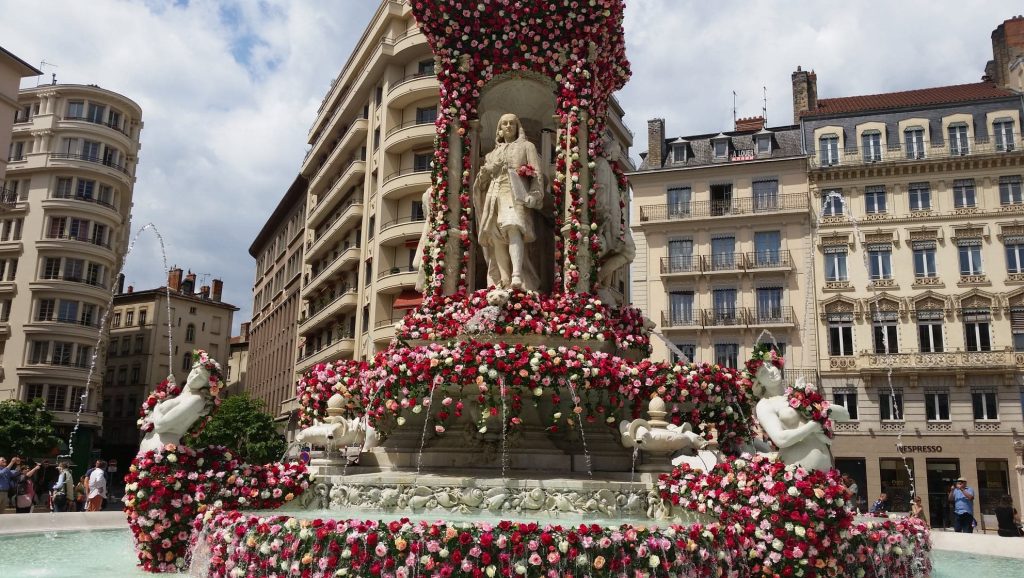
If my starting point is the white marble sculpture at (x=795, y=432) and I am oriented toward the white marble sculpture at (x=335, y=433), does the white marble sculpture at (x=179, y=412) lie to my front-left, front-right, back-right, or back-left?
front-left

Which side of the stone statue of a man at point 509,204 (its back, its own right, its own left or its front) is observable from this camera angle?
front

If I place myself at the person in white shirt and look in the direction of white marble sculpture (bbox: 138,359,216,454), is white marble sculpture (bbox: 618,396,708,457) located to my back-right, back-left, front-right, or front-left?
front-left

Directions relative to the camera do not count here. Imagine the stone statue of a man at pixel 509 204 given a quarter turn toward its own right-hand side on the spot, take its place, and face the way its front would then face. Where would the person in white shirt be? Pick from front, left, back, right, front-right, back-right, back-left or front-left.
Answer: front-right

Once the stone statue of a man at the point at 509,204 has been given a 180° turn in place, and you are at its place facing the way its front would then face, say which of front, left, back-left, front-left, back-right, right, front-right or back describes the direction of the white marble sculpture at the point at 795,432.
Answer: back-right

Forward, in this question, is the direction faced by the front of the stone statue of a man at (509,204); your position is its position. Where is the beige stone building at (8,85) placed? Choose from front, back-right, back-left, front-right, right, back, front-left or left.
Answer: back-right

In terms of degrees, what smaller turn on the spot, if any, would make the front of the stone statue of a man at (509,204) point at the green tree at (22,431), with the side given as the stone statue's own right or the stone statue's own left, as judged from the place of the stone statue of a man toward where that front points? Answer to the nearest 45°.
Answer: approximately 135° to the stone statue's own right

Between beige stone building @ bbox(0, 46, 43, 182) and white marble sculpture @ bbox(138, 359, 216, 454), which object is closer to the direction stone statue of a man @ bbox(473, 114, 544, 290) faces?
the white marble sculpture

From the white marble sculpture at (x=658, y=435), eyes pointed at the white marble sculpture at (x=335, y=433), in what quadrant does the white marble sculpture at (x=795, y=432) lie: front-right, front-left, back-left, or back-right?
back-left

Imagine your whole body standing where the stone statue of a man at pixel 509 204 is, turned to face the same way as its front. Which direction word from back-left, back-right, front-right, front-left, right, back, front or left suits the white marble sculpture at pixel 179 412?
front-right
